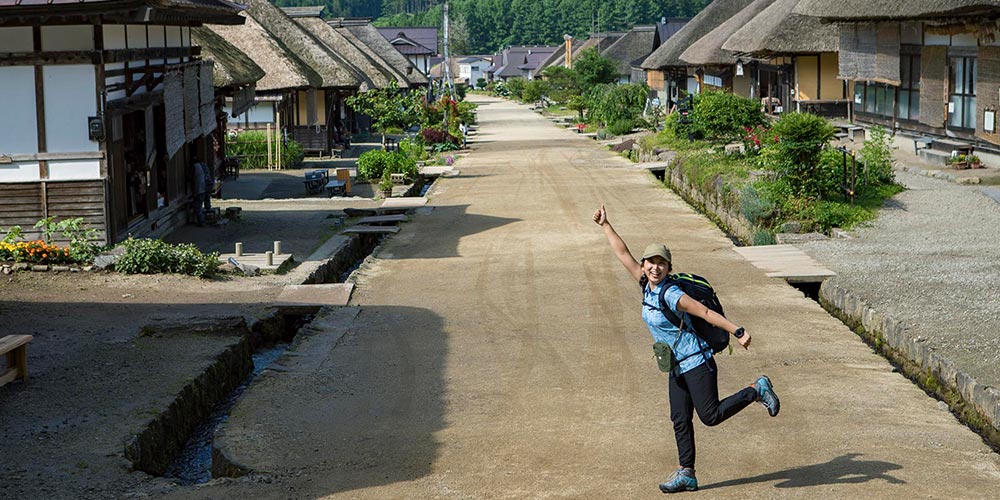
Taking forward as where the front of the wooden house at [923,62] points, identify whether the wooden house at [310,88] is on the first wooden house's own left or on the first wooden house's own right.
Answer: on the first wooden house's own right

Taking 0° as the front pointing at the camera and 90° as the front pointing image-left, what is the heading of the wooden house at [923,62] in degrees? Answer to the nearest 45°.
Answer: approximately 45°

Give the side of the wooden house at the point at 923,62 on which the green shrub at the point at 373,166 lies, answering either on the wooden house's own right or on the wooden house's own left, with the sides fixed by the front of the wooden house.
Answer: on the wooden house's own right

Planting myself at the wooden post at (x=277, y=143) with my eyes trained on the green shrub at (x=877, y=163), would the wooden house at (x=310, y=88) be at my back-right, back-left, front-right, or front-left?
back-left

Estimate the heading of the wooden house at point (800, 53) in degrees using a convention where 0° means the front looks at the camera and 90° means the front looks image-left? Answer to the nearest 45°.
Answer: approximately 45°

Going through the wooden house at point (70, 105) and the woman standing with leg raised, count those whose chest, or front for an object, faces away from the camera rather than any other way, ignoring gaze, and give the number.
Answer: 0

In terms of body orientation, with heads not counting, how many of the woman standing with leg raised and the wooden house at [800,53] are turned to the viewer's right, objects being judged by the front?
0

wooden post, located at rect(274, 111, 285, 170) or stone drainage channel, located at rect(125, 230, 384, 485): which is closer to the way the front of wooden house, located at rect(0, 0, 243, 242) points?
the stone drainage channel
